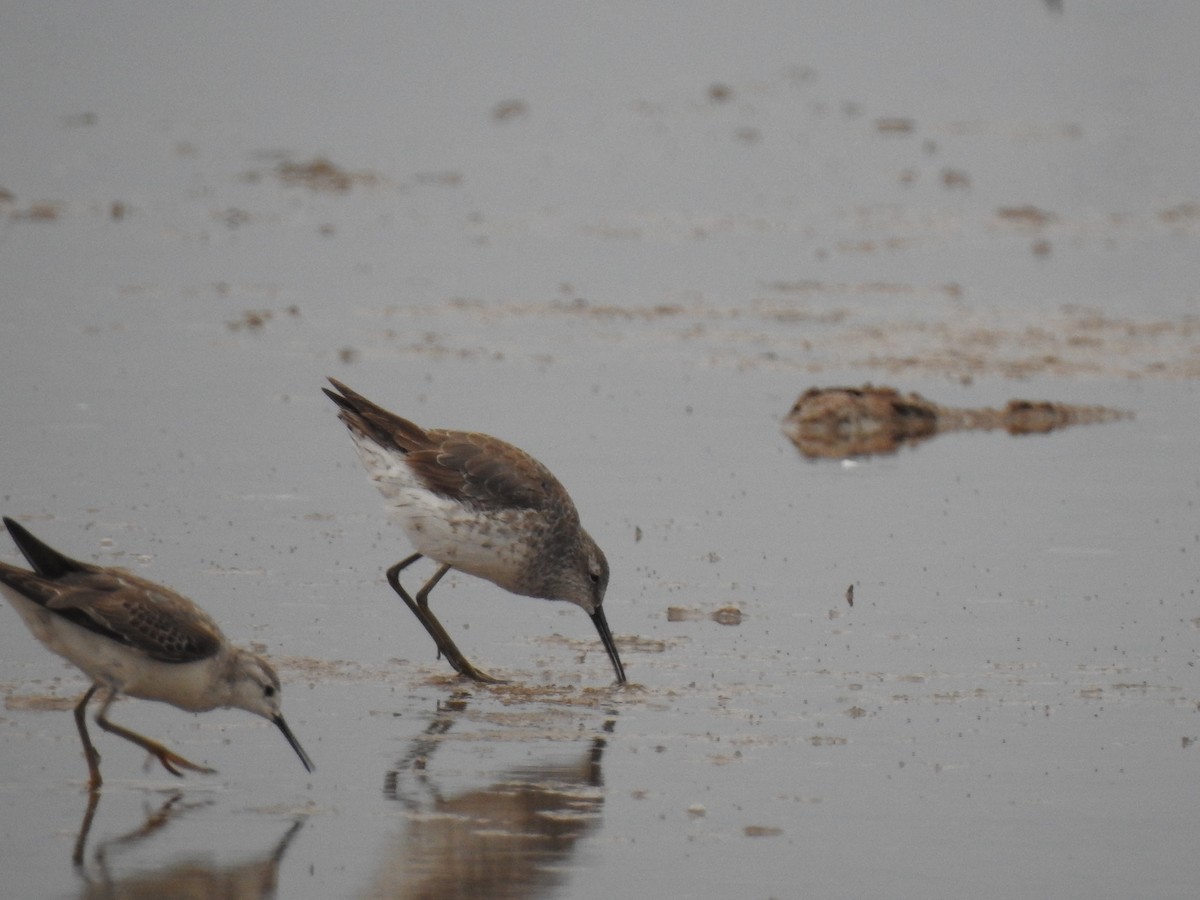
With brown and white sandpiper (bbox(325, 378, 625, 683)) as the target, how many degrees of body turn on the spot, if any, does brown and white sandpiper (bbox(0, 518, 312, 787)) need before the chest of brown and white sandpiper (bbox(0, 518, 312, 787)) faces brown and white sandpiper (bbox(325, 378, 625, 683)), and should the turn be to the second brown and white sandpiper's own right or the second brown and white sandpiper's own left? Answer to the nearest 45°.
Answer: approximately 45° to the second brown and white sandpiper's own left

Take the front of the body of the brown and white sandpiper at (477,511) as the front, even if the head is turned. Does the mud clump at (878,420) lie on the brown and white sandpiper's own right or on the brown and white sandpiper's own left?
on the brown and white sandpiper's own left

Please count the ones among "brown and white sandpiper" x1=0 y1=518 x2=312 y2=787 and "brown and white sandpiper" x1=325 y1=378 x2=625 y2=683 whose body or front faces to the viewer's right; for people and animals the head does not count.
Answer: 2

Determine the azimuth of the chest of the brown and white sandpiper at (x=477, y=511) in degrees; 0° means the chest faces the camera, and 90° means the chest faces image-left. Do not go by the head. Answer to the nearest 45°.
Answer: approximately 270°

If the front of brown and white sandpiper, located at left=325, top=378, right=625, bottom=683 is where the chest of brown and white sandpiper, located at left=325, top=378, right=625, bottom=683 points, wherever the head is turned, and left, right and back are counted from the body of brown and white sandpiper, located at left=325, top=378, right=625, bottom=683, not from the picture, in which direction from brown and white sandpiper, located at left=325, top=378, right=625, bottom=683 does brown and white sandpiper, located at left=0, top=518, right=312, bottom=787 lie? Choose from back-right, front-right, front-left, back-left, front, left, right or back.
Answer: back-right

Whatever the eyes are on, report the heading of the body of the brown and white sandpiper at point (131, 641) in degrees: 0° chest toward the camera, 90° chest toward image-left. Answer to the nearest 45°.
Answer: approximately 270°
